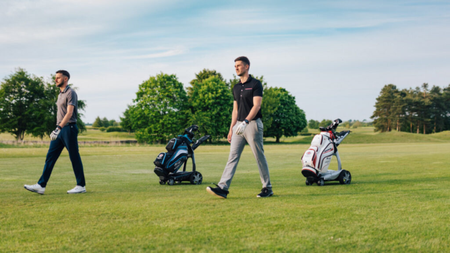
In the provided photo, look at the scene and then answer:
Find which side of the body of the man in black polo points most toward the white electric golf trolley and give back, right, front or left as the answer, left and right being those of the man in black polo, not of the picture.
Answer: back

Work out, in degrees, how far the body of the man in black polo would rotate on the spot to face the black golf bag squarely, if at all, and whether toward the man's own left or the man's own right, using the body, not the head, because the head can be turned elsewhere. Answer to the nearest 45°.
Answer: approximately 90° to the man's own right

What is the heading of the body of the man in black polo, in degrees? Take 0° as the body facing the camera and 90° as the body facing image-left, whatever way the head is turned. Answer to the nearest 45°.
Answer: approximately 45°

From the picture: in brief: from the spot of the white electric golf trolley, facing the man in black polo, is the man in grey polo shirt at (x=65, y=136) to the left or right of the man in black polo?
right
